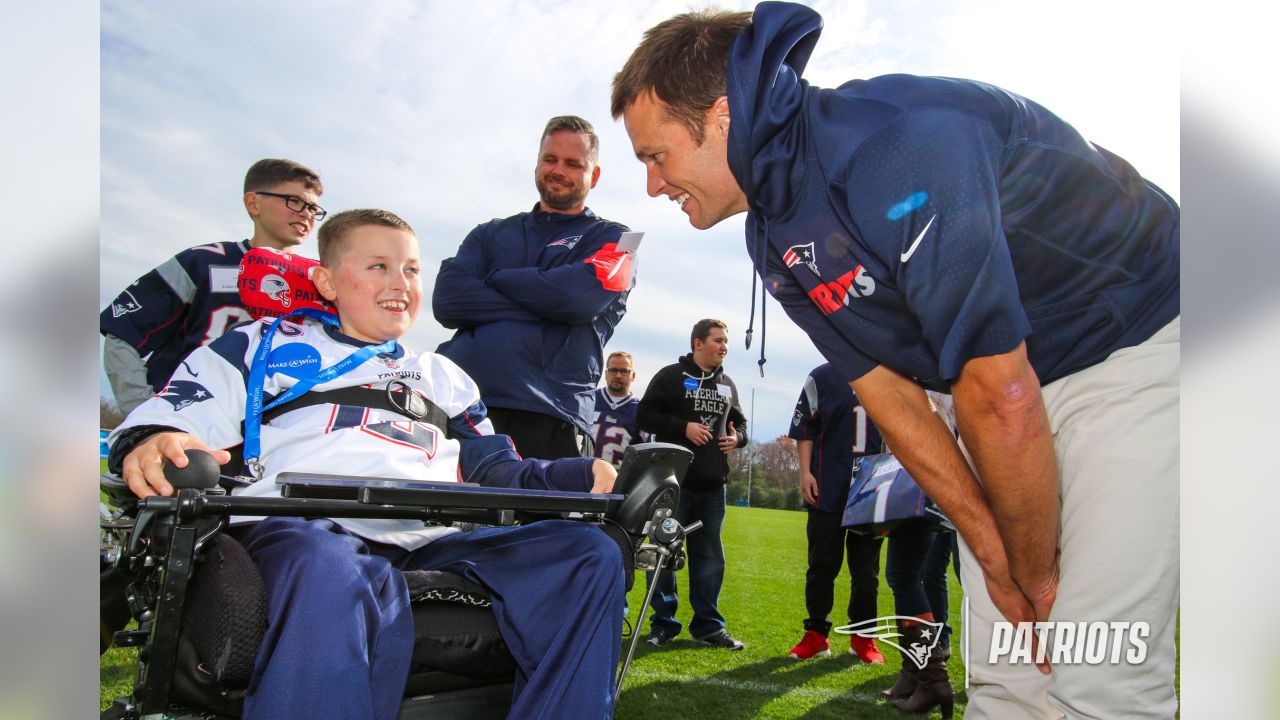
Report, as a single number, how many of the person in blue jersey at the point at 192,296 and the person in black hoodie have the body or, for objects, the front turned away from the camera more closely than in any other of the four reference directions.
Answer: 0

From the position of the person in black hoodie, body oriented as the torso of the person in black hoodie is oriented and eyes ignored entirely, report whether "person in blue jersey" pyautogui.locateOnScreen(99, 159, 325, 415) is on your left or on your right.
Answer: on your right

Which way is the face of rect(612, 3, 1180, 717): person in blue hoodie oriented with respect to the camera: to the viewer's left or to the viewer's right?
to the viewer's left

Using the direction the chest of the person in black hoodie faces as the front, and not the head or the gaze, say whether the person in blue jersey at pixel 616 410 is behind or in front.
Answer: behind

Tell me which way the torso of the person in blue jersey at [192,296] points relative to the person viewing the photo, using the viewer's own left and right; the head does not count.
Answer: facing the viewer and to the right of the viewer

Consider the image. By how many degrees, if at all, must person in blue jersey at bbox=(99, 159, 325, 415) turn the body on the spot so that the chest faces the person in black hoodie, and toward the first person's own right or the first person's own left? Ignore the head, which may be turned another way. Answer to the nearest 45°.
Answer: approximately 90° to the first person's own left

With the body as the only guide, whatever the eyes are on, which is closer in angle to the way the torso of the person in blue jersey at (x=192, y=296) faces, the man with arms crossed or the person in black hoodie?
the man with arms crossed
